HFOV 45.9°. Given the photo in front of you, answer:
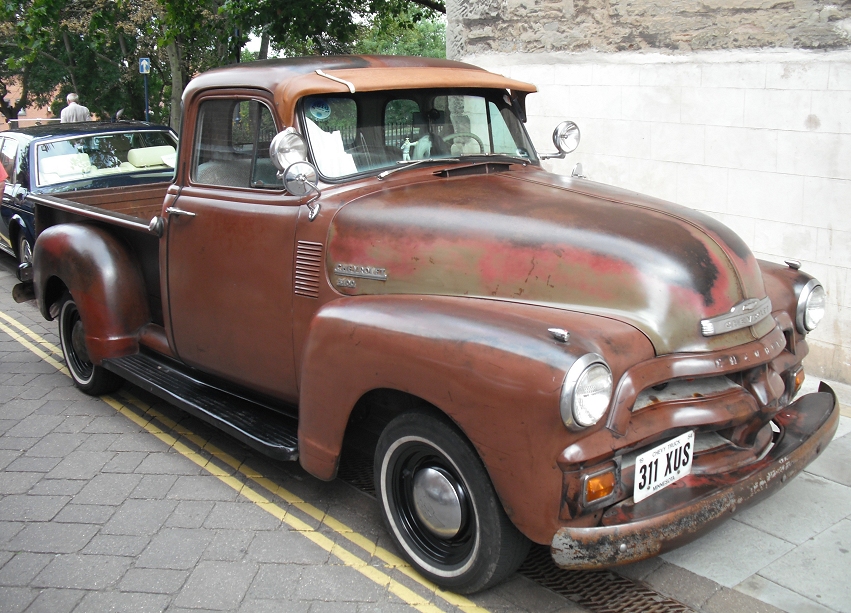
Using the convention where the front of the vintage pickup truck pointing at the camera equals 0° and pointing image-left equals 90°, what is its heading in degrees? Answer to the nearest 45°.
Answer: approximately 315°

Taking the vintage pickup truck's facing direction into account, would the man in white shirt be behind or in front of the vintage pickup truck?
behind

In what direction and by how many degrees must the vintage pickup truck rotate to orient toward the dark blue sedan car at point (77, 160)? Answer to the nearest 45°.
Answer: approximately 180°
